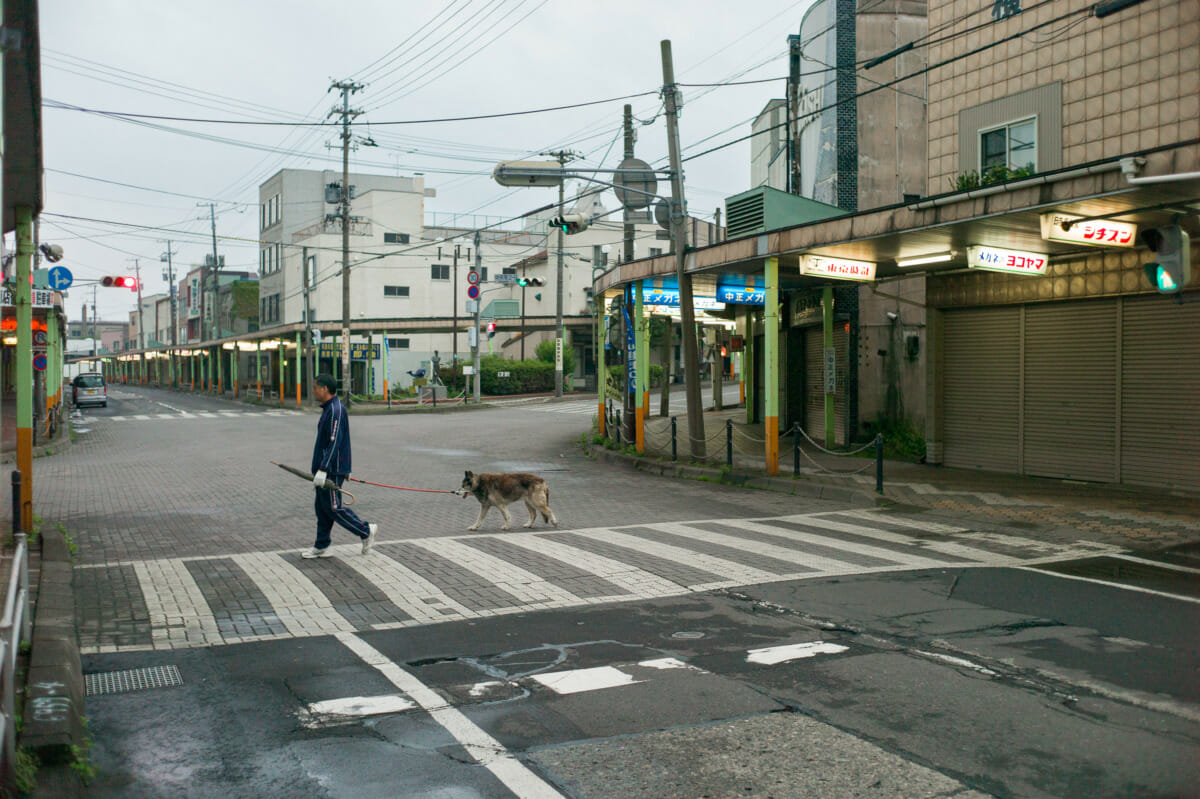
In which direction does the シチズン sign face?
toward the camera

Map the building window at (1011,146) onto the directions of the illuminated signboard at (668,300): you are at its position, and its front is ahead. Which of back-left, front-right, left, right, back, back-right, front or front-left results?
front-left

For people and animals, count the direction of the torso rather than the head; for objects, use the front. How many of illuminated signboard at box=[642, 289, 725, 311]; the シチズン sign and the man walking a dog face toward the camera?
2

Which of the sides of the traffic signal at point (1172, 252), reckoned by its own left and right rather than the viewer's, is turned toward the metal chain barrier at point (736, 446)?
right

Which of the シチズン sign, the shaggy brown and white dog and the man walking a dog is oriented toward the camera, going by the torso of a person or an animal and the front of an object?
the シチズン sign

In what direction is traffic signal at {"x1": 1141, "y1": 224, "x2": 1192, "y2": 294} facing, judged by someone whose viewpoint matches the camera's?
facing the viewer and to the left of the viewer

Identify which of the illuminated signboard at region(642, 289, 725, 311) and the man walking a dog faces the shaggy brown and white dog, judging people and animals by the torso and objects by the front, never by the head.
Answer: the illuminated signboard

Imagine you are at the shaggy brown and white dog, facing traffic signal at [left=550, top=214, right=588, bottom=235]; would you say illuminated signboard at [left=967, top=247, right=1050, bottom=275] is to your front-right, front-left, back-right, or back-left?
front-right

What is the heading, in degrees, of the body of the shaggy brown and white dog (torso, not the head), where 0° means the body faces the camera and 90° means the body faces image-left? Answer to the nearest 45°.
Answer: approximately 90°

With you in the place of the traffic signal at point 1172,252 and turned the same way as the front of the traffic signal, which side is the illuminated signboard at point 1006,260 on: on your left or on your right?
on your right

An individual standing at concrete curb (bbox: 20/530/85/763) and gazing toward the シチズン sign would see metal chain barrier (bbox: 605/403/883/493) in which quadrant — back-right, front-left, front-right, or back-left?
front-left

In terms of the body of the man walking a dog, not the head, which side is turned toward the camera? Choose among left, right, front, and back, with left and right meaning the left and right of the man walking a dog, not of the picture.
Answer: left

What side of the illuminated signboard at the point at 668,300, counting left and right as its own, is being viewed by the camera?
front
